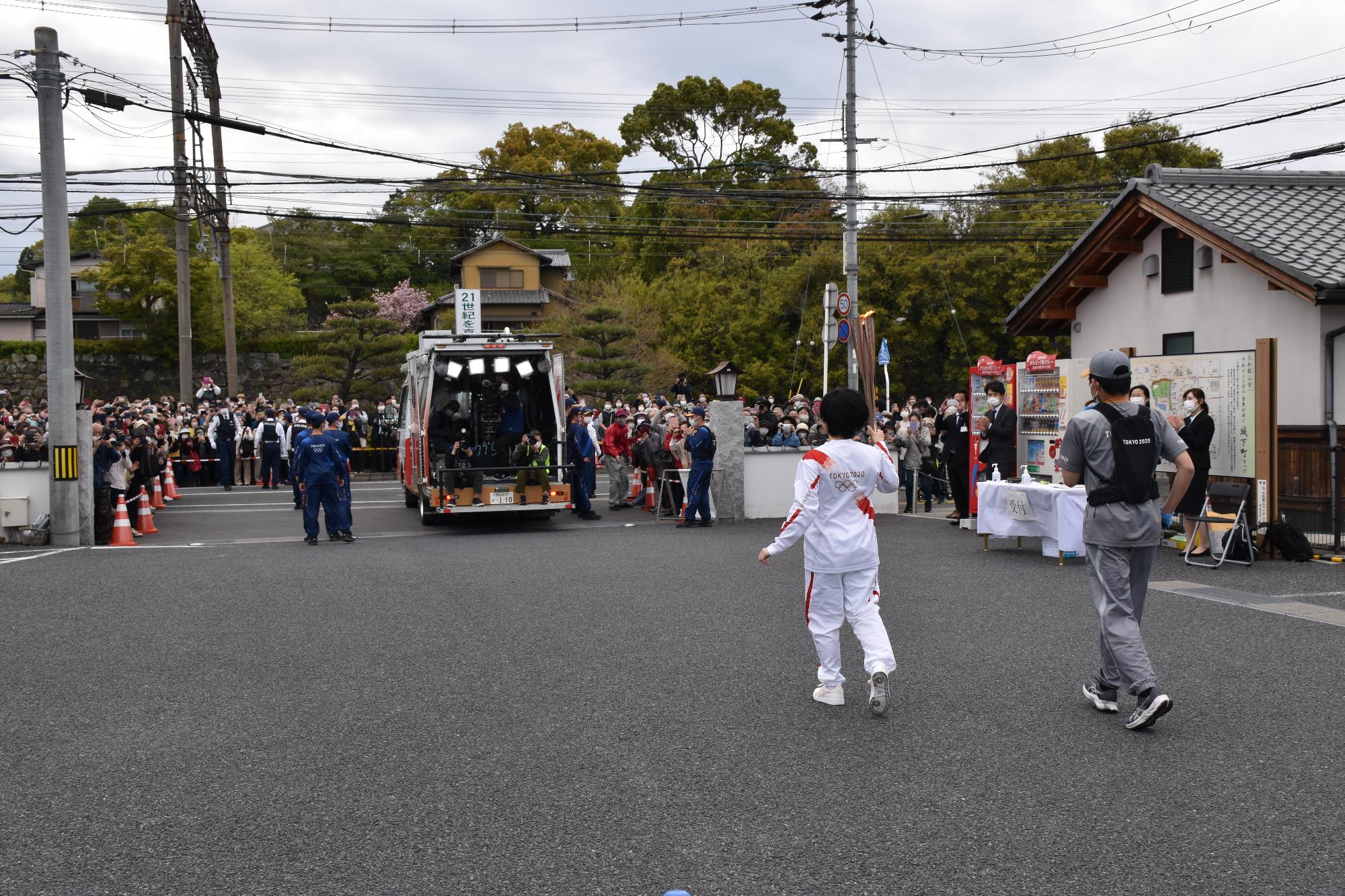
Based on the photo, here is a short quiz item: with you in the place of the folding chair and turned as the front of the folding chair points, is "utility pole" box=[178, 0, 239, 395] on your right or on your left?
on your right

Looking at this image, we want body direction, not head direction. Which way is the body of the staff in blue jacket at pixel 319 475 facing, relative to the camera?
away from the camera

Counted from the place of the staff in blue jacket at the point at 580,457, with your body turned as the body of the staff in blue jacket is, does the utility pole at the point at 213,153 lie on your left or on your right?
on your left

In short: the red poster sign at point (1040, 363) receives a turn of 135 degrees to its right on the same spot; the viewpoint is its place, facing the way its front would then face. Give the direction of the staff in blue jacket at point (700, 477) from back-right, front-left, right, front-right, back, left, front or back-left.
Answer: front-left

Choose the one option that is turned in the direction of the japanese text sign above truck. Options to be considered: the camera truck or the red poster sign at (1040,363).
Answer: the camera truck

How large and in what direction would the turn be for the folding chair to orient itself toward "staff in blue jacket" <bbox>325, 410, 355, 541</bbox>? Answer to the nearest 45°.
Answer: approximately 45° to its right

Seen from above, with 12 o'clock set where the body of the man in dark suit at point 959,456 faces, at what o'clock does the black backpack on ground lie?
The black backpack on ground is roughly at 9 o'clock from the man in dark suit.

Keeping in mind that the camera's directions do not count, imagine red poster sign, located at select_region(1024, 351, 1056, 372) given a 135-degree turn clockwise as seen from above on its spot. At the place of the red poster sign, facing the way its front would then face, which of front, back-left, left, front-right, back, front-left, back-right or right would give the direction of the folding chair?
back
